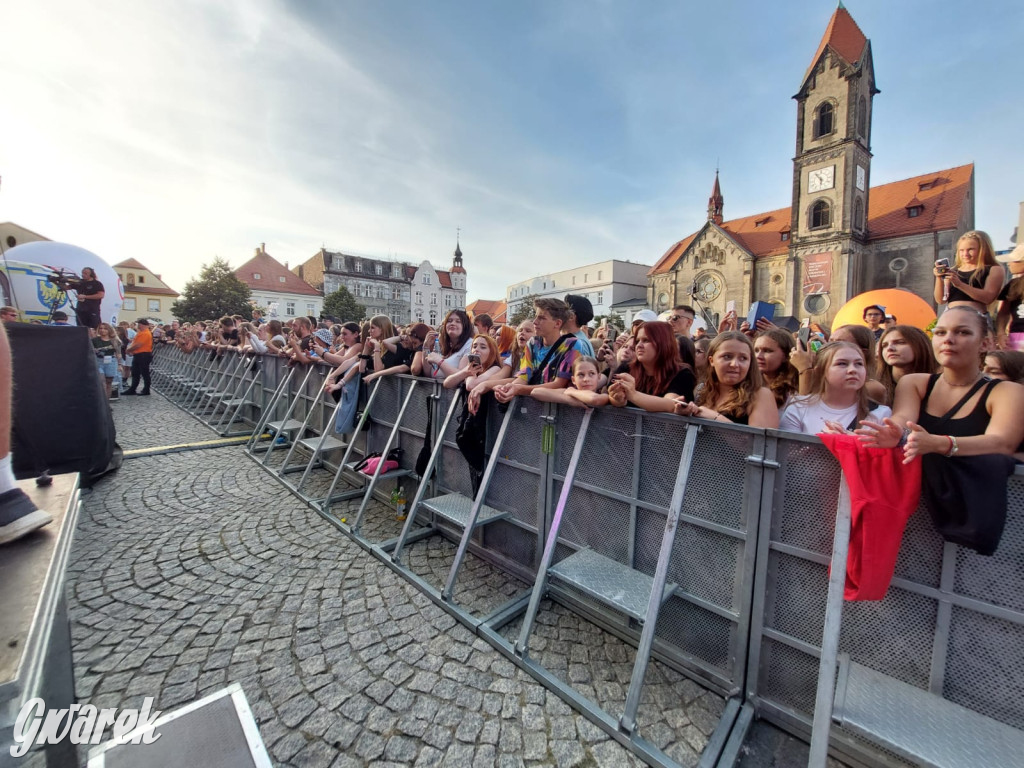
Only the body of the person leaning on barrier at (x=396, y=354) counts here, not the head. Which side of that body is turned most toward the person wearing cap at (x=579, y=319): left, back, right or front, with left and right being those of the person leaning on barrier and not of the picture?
left

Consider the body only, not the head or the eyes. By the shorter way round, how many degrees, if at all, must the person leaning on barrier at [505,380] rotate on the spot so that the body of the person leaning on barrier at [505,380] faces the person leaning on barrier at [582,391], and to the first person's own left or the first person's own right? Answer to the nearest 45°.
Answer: approximately 90° to the first person's own left

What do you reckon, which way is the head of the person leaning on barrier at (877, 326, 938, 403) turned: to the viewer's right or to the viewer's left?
to the viewer's left

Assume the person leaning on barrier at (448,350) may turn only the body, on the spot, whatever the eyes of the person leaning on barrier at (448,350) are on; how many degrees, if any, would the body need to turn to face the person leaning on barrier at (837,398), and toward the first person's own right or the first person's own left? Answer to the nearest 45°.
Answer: approximately 90° to the first person's own left

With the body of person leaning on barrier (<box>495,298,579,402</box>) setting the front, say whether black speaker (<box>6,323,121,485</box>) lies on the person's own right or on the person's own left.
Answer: on the person's own right

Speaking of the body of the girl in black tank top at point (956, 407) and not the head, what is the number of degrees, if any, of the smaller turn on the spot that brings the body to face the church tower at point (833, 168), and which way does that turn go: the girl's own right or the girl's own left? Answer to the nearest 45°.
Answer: approximately 135° to the girl's own right

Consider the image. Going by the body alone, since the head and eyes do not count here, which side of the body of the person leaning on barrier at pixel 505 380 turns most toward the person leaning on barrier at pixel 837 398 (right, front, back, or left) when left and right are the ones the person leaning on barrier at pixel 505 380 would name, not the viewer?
left

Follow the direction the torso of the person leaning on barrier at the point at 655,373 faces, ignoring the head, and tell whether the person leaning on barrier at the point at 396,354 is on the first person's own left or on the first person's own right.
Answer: on the first person's own right

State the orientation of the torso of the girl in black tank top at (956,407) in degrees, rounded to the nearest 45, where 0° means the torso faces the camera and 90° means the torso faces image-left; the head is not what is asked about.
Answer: approximately 45°
